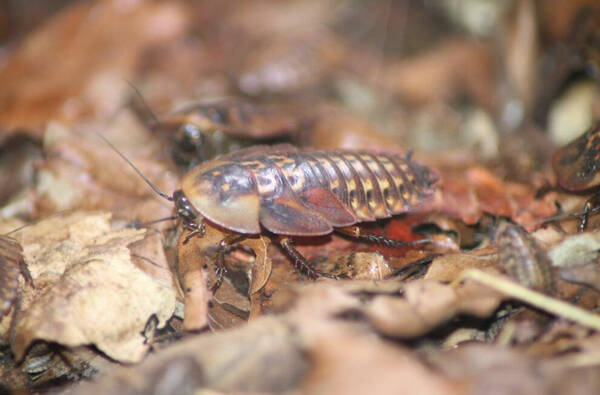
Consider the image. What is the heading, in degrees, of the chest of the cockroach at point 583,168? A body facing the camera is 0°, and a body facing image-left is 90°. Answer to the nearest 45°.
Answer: approximately 90°

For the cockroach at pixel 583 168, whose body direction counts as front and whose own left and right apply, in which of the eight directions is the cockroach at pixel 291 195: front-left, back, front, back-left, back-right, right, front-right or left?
front-left

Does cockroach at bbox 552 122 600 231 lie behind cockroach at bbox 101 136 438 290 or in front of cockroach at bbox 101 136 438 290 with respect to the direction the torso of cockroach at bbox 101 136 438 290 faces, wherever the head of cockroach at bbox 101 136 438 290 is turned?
behind

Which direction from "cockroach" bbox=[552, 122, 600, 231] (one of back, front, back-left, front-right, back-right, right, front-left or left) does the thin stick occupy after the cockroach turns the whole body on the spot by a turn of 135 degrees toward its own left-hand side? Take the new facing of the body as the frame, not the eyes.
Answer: front-right

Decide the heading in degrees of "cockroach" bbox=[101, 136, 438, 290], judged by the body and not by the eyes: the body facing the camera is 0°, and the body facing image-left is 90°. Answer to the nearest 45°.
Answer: approximately 90°

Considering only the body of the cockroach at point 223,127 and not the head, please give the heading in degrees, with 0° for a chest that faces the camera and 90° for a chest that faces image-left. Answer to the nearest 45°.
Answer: approximately 90°
